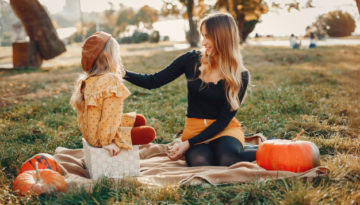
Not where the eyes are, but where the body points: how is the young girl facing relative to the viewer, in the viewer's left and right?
facing away from the viewer and to the right of the viewer

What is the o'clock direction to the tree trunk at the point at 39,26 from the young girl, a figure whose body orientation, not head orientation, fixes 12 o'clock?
The tree trunk is roughly at 10 o'clock from the young girl.

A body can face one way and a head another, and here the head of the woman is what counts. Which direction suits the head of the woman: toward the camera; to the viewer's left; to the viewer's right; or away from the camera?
to the viewer's left

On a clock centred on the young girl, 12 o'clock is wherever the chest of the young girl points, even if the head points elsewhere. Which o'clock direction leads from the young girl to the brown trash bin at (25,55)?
The brown trash bin is roughly at 10 o'clock from the young girl.

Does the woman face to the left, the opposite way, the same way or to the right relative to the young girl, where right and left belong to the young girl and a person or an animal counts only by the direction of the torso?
the opposite way

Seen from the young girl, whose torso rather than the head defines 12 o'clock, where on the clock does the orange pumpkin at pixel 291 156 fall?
The orange pumpkin is roughly at 2 o'clock from the young girl.

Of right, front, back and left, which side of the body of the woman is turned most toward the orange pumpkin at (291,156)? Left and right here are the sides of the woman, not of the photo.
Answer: left

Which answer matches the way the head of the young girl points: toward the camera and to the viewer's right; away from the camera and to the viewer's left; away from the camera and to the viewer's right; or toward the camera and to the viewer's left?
away from the camera and to the viewer's right

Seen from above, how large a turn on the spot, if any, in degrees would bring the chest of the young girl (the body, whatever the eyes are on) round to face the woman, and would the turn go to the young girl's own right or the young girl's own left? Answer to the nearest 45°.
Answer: approximately 45° to the young girl's own right
